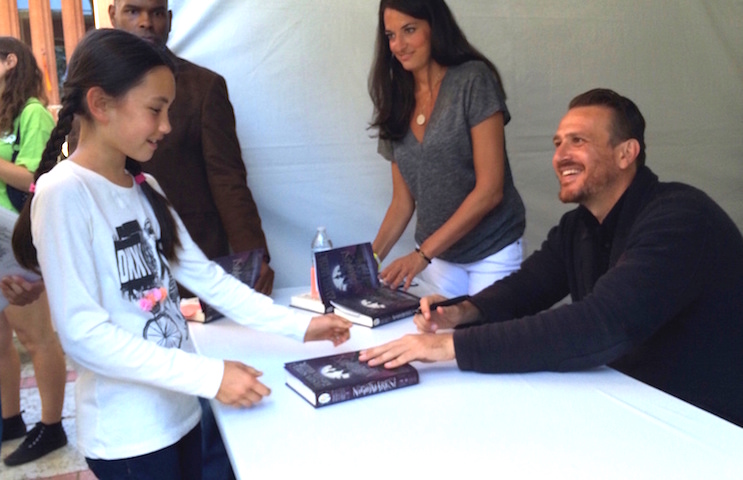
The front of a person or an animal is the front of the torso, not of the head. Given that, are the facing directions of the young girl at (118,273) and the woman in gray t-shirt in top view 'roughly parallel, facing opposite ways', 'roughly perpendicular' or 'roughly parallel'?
roughly perpendicular

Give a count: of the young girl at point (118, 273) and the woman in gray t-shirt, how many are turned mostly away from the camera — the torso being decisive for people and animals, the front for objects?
0

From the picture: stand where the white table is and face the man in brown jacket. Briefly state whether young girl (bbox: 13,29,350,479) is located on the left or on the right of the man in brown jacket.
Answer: left

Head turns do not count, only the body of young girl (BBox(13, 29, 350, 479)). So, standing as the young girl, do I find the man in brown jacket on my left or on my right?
on my left

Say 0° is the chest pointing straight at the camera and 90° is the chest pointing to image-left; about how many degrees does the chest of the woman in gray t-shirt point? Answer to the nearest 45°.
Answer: approximately 45°

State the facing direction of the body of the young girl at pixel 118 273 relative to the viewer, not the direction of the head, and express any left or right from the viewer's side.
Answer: facing the viewer and to the right of the viewer

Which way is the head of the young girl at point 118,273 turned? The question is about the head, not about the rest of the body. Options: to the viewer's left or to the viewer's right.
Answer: to the viewer's right
